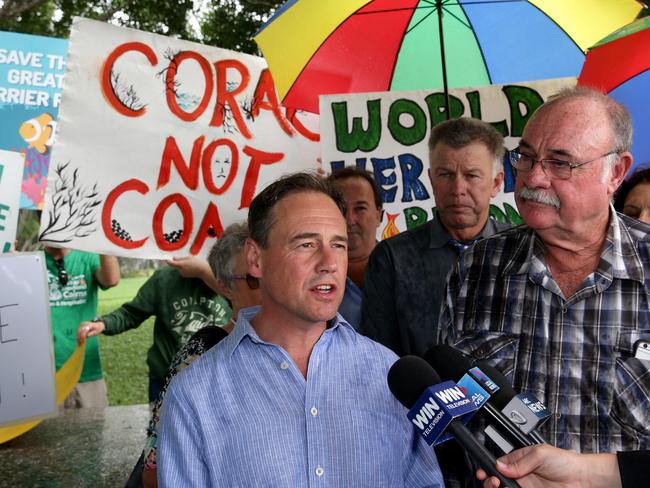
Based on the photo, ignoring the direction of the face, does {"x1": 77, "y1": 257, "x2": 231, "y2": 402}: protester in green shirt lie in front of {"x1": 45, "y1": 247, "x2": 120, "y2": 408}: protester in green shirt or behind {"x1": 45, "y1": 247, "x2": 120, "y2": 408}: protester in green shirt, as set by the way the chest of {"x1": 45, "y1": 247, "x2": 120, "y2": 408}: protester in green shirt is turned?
in front

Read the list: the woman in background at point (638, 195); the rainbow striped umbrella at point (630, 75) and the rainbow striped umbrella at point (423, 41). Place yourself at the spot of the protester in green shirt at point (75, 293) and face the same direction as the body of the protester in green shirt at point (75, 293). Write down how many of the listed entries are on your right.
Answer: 0

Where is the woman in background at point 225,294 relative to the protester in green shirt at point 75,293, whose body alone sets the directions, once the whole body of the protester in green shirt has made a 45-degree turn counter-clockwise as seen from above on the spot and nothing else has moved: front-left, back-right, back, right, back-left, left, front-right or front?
front-right

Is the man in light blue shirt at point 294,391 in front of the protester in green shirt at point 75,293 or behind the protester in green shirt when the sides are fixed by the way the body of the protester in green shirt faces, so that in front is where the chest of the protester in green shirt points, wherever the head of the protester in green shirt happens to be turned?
in front

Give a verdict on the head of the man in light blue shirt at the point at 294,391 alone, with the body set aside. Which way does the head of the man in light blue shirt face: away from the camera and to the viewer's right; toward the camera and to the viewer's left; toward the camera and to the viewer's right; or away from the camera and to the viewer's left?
toward the camera and to the viewer's right

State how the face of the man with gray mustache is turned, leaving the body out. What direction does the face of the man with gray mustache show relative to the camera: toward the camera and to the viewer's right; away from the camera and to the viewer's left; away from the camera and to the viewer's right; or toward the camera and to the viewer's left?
toward the camera and to the viewer's left

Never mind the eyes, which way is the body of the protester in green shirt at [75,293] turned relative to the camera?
toward the camera

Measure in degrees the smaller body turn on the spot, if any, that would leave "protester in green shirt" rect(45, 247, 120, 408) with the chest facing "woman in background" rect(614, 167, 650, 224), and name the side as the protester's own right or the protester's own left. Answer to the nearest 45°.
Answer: approximately 45° to the protester's own left

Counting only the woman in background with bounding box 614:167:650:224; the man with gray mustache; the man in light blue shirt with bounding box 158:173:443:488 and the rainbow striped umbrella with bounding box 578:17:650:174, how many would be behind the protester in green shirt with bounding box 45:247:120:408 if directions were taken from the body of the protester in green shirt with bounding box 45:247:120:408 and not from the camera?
0

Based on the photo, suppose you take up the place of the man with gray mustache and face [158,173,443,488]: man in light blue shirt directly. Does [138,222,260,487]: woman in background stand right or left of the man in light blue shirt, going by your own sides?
right

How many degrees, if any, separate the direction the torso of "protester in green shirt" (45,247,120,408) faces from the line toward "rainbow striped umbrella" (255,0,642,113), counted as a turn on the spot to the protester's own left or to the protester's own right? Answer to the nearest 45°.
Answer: approximately 45° to the protester's own left

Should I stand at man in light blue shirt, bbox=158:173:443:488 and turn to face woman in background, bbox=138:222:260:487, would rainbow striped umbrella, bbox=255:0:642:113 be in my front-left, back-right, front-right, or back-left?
front-right
